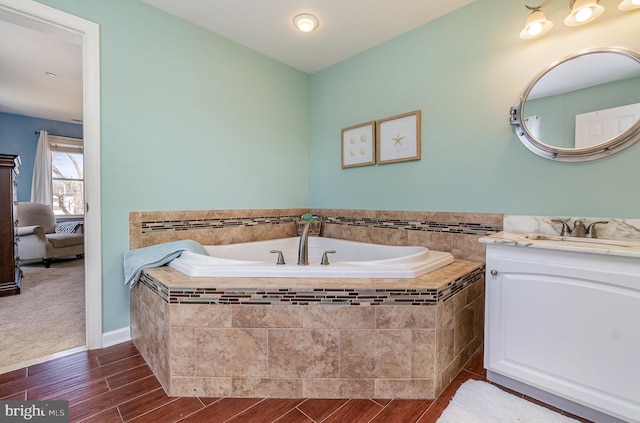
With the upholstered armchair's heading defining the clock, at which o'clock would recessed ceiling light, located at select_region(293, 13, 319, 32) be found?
The recessed ceiling light is roughly at 1 o'clock from the upholstered armchair.

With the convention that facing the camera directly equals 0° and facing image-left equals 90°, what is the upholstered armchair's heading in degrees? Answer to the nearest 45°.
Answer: approximately 315°

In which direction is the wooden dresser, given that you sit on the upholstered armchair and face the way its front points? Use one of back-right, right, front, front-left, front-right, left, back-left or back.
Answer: front-right

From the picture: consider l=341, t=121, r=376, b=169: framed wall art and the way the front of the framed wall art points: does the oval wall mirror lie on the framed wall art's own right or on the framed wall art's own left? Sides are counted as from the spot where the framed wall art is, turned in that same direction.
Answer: on the framed wall art's own left

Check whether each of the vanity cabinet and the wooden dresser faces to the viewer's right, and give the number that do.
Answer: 1

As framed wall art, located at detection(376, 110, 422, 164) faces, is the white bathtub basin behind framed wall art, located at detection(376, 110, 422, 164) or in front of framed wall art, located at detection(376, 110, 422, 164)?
in front

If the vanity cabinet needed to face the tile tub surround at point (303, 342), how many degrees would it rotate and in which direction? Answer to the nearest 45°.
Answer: approximately 90° to its right

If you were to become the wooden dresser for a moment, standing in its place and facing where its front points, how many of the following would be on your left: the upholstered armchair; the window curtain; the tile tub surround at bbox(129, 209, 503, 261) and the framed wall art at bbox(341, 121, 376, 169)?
2

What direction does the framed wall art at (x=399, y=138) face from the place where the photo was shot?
facing the viewer and to the left of the viewer

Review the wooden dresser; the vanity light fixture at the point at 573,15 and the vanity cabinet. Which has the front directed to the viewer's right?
the wooden dresser

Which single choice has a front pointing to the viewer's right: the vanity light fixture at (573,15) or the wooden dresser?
the wooden dresser

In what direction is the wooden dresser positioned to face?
to the viewer's right

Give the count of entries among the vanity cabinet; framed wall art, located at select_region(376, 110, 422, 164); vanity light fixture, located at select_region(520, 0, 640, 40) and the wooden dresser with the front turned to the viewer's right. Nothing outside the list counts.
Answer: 1

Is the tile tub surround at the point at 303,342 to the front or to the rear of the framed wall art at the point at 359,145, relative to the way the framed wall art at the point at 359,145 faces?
to the front
